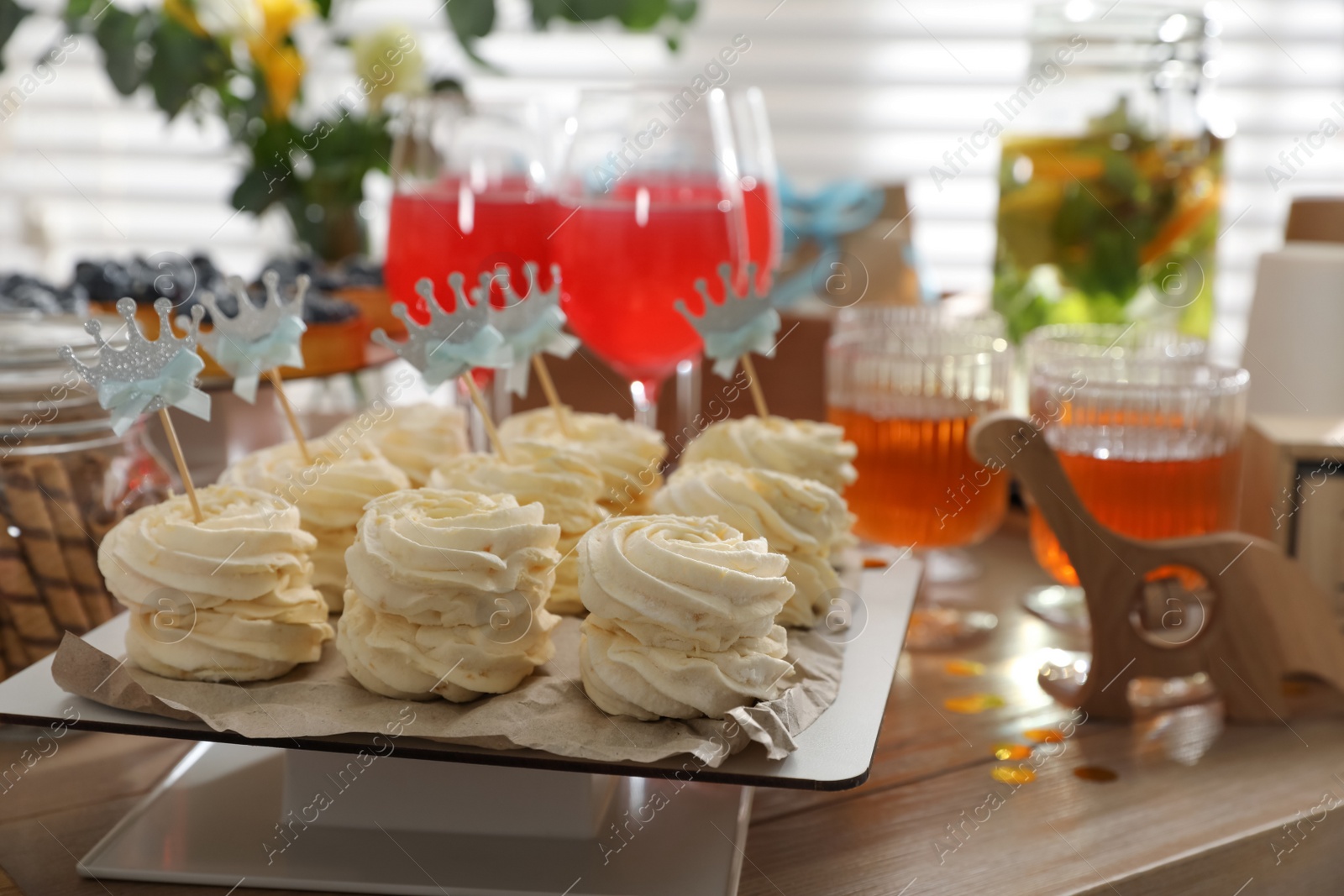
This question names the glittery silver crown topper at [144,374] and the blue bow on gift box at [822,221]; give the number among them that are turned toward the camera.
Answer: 2

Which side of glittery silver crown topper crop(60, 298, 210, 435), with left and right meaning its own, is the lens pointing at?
front

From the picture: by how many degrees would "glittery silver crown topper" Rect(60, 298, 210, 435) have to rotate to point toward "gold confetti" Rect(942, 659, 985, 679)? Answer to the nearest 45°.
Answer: approximately 90° to its left
